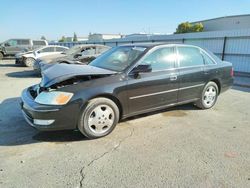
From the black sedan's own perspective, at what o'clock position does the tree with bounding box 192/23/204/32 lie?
The tree is roughly at 5 o'clock from the black sedan.

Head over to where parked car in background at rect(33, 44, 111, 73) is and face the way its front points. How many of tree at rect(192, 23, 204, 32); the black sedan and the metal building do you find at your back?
2

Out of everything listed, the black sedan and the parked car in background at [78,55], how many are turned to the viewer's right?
0

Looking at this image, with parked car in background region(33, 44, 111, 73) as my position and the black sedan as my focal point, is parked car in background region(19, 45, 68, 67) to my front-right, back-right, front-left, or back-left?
back-right

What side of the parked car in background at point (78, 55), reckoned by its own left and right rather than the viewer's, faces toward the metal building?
back

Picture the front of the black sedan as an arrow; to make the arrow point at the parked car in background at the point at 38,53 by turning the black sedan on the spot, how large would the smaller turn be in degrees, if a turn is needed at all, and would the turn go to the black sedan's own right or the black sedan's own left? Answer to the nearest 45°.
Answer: approximately 90° to the black sedan's own right

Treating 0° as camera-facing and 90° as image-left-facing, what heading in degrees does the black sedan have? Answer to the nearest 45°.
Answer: approximately 45°

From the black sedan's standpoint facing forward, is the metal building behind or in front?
behind

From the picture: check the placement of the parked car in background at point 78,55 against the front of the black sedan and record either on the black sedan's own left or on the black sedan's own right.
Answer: on the black sedan's own right

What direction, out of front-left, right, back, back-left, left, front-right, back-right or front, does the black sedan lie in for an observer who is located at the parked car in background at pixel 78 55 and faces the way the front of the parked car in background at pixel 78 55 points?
front-left
